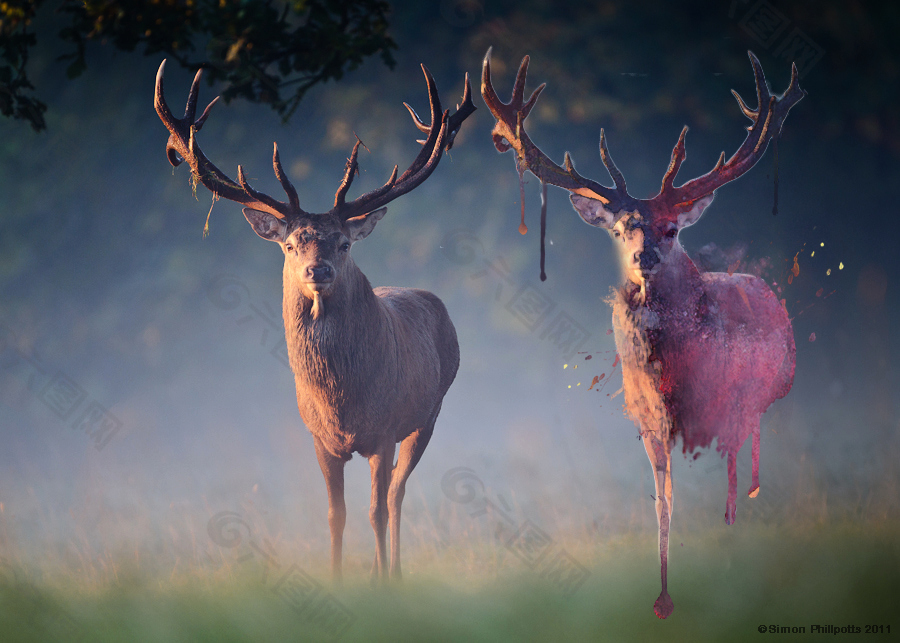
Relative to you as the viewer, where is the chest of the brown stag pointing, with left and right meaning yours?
facing the viewer and to the left of the viewer
